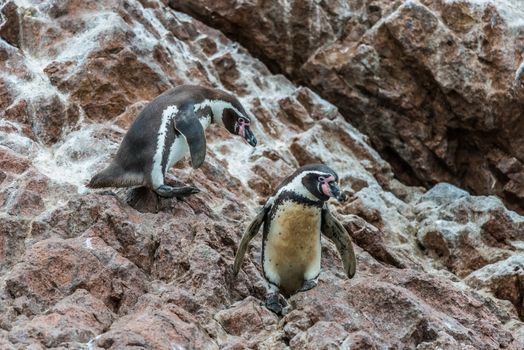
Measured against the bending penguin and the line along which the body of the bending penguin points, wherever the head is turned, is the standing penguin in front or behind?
in front

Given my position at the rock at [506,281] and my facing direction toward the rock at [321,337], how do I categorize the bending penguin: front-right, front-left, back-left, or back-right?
front-right

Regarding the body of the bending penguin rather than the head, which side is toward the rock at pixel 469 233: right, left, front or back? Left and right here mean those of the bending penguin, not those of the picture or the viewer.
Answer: front

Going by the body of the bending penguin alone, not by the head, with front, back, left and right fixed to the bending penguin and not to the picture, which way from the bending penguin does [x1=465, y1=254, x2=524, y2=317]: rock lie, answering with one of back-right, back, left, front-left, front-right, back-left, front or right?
front

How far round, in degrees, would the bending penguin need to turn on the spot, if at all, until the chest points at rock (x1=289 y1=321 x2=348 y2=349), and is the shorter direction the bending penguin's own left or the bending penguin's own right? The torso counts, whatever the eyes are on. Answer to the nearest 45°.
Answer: approximately 45° to the bending penguin's own right

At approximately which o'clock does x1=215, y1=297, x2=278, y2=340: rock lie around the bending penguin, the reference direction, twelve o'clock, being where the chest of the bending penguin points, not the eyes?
The rock is roughly at 2 o'clock from the bending penguin.

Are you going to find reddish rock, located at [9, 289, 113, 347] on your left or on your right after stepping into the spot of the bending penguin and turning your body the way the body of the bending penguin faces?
on your right

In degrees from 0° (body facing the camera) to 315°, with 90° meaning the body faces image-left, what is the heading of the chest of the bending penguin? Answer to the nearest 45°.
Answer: approximately 270°
